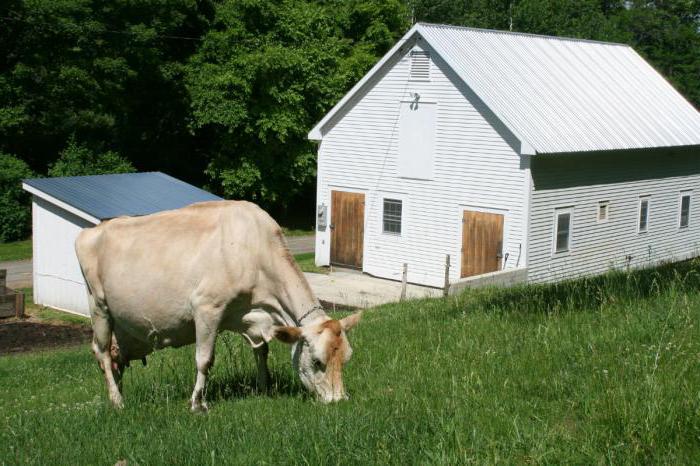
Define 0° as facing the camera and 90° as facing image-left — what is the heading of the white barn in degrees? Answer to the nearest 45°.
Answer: approximately 45°

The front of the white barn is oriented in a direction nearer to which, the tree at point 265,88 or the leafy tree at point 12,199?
the leafy tree

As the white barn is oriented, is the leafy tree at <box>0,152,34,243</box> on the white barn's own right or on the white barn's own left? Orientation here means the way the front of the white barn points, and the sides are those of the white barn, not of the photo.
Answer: on the white barn's own right

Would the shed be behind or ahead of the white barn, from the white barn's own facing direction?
ahead

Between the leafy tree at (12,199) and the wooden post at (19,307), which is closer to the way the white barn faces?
the wooden post

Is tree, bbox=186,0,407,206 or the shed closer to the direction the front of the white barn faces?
the shed

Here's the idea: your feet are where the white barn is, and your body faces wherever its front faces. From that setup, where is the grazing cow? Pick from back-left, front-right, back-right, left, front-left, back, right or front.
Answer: front-left

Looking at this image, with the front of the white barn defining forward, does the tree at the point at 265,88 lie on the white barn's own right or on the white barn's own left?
on the white barn's own right

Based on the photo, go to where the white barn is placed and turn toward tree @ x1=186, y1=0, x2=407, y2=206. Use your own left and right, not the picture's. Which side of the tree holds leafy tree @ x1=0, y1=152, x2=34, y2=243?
left

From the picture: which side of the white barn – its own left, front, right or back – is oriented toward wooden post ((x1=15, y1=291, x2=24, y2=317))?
front

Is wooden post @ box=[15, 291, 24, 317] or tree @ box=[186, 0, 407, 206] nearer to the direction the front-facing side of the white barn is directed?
the wooden post
